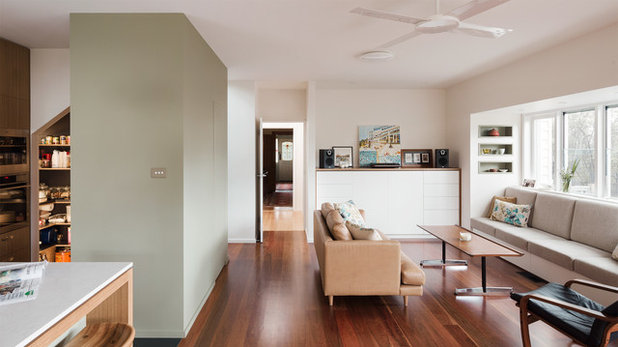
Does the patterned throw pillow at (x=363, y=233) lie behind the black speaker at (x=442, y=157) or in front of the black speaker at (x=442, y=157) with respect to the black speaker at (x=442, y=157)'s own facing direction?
in front

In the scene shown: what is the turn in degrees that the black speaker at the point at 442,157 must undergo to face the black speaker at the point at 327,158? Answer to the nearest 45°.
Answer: approximately 90° to its right

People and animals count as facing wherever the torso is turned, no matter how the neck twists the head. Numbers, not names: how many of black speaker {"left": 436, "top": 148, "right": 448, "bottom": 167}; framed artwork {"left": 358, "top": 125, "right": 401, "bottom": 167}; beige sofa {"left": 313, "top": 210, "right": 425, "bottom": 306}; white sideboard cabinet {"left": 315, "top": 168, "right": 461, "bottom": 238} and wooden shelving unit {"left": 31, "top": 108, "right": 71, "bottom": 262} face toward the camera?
4
